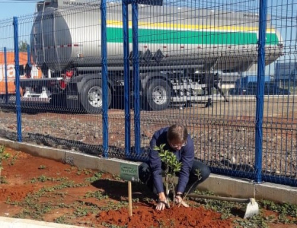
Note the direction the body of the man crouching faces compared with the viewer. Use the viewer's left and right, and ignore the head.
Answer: facing the viewer

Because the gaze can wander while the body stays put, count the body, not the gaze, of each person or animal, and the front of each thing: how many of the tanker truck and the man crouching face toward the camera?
1

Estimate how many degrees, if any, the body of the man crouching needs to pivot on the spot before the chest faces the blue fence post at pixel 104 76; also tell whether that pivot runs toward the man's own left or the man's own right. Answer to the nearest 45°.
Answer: approximately 135° to the man's own right

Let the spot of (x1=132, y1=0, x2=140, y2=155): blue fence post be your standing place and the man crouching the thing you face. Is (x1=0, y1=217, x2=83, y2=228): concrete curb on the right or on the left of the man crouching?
right

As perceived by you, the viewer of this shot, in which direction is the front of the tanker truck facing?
facing away from the viewer and to the right of the viewer
